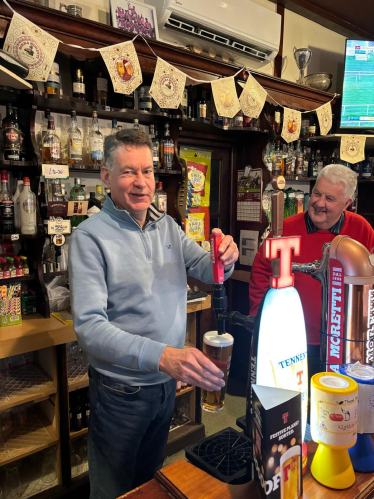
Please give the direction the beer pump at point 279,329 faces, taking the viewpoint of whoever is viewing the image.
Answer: facing the viewer and to the right of the viewer

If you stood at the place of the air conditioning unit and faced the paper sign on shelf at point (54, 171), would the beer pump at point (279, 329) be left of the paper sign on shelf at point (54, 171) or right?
left

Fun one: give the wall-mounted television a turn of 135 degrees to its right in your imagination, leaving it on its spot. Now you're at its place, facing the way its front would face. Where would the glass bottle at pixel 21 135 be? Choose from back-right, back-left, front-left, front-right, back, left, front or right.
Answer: left

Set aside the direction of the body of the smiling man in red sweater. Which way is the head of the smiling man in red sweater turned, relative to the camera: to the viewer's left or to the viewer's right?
to the viewer's left

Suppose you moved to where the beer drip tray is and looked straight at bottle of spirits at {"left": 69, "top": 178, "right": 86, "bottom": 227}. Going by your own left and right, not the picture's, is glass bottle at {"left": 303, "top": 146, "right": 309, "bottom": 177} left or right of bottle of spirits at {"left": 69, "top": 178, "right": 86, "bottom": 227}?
right

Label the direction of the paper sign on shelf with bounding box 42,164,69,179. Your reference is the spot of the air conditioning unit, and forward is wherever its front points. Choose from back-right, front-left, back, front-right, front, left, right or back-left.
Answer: right

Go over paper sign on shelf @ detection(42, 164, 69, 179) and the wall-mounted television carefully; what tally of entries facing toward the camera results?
2
